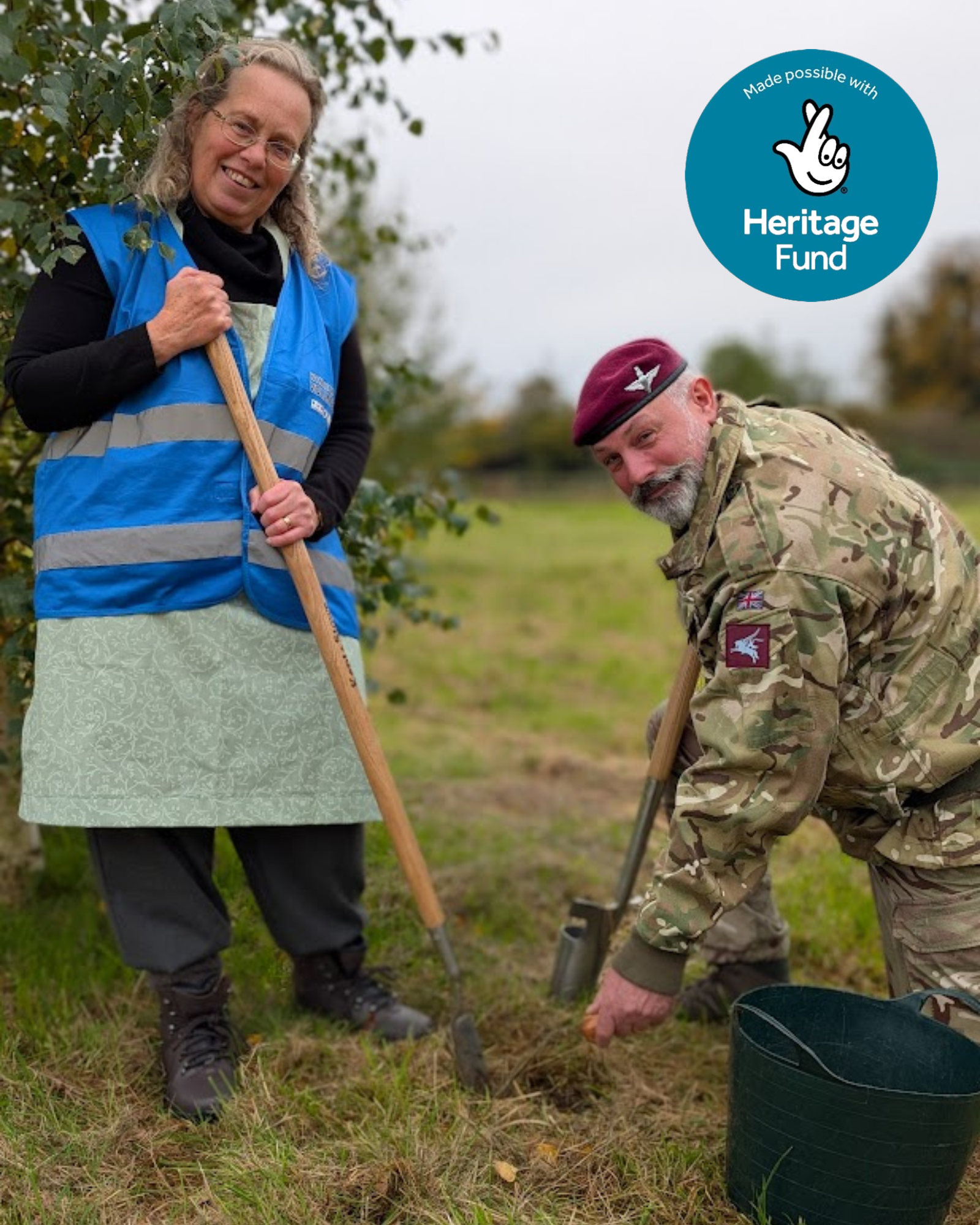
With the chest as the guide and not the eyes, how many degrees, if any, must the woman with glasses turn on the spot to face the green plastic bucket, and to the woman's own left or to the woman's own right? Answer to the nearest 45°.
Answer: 0° — they already face it

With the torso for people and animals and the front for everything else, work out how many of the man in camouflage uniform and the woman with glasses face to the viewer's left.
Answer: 1

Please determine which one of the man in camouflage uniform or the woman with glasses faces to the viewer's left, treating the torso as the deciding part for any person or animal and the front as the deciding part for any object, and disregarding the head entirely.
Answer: the man in camouflage uniform

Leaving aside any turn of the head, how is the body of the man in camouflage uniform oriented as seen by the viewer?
to the viewer's left

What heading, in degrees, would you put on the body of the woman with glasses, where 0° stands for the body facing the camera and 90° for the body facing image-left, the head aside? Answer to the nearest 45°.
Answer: approximately 315°

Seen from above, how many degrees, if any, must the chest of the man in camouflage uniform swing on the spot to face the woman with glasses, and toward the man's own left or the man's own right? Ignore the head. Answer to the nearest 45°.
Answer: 0° — they already face them
